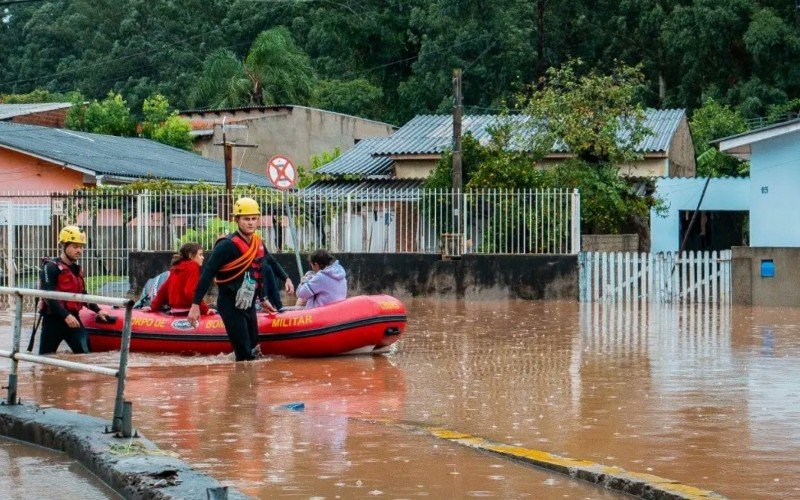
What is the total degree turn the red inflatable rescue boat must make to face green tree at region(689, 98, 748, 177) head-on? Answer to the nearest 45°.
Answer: approximately 45° to its left

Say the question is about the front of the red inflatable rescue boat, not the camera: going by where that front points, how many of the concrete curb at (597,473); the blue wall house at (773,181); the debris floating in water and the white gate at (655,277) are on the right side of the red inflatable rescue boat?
2

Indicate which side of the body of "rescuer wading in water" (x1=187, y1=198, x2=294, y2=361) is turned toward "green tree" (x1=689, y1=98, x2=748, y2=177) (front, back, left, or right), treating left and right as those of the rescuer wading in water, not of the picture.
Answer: left

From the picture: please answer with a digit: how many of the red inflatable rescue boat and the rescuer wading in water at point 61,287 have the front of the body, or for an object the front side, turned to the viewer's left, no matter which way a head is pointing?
0

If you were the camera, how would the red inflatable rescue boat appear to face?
facing to the right of the viewer

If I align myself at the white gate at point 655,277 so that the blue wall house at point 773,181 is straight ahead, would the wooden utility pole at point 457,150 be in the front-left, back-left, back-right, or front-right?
back-left

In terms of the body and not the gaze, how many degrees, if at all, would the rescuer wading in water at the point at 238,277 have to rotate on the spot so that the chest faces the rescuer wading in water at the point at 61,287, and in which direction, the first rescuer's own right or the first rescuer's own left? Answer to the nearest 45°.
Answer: approximately 135° to the first rescuer's own right

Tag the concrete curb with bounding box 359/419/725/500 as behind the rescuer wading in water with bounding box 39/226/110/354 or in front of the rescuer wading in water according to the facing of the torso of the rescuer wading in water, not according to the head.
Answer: in front

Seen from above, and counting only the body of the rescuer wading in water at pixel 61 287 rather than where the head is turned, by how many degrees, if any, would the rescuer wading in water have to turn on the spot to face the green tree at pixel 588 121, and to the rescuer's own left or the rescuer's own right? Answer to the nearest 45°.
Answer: approximately 90° to the rescuer's own left

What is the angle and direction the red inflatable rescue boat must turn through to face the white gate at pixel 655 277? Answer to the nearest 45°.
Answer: approximately 45° to its left

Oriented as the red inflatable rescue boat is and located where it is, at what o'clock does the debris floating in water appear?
The debris floating in water is roughly at 3 o'clock from the red inflatable rescue boat.

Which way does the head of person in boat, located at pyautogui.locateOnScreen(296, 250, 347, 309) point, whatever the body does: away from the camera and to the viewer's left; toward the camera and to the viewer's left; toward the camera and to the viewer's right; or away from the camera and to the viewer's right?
away from the camera and to the viewer's left
